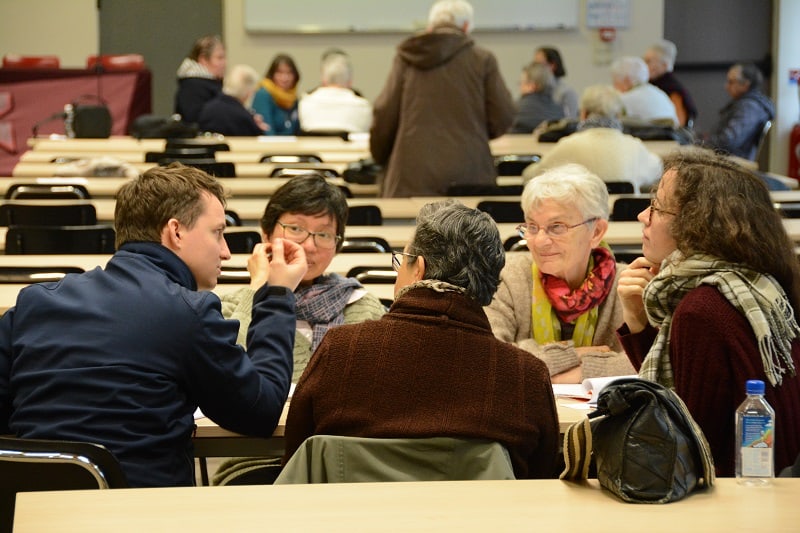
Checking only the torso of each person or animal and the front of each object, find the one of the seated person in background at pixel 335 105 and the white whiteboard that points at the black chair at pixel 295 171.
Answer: the white whiteboard

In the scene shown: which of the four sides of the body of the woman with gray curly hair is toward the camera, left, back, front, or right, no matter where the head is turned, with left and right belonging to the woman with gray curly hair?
back

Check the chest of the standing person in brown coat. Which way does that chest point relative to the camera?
away from the camera

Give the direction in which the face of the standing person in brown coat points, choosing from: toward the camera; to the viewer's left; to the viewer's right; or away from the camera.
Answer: away from the camera

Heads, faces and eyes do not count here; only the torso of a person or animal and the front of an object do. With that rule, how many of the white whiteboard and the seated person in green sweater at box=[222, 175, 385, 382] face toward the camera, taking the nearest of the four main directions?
2

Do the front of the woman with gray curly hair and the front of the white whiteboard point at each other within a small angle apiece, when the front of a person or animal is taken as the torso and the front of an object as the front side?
yes

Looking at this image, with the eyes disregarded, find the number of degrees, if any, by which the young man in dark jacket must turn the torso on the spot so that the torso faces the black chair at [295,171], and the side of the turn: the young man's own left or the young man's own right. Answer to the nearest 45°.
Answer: approximately 45° to the young man's own left

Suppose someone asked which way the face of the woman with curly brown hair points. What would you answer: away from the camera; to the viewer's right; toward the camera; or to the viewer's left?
to the viewer's left

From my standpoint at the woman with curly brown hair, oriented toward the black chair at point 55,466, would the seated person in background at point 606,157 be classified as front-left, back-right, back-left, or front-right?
back-right
